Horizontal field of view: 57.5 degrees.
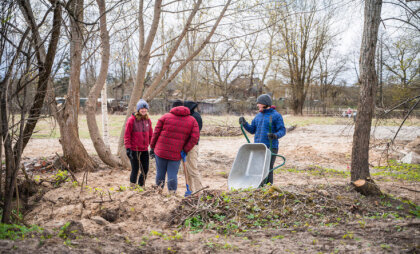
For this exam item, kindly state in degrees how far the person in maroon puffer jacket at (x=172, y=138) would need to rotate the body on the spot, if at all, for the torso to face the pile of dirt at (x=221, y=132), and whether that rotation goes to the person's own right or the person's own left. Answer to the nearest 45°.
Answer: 0° — they already face it

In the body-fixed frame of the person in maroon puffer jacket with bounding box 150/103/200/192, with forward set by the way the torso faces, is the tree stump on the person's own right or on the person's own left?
on the person's own right

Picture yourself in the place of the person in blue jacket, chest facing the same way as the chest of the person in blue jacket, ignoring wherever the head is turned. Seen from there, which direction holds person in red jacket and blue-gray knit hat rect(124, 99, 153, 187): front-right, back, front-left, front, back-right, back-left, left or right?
front-right

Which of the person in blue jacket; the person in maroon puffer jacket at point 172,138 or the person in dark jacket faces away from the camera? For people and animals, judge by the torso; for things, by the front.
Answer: the person in maroon puffer jacket

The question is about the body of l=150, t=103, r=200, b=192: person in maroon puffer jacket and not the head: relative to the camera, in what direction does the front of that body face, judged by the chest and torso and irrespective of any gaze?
away from the camera

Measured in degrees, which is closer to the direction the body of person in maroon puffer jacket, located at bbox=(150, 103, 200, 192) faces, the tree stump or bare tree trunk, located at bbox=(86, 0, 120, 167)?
the bare tree trunk

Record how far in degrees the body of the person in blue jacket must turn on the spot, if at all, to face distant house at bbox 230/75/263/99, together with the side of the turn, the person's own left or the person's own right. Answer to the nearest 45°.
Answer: approximately 135° to the person's own right

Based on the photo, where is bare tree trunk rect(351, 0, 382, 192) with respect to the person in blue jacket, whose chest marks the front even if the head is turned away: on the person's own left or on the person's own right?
on the person's own left

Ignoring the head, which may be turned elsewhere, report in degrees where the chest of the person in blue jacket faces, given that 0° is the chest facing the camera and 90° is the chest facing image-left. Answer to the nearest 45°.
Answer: approximately 45°
